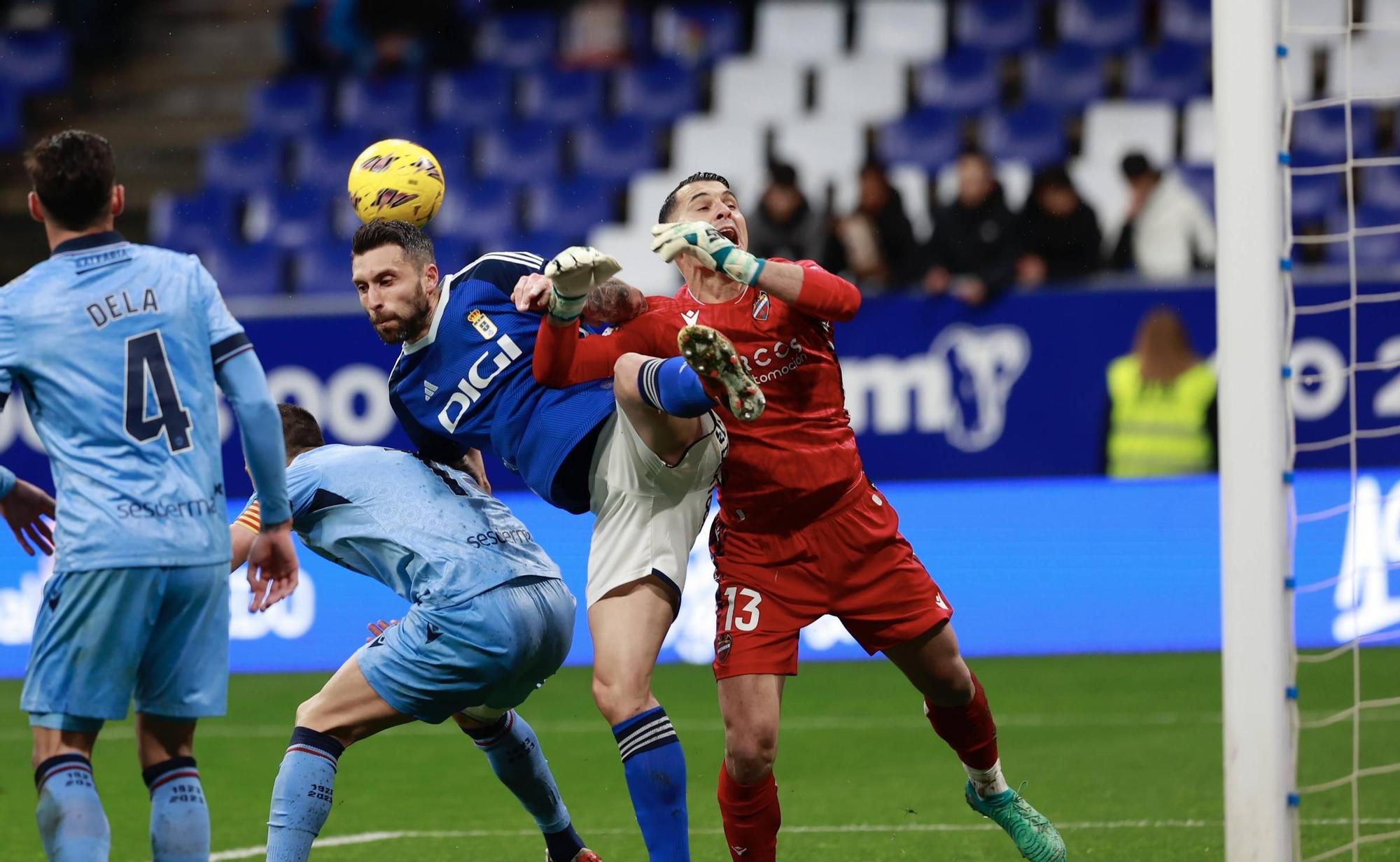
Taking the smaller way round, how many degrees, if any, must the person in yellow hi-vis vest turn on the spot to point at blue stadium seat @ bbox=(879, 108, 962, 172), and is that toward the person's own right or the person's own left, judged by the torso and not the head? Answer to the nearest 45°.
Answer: approximately 45° to the person's own left

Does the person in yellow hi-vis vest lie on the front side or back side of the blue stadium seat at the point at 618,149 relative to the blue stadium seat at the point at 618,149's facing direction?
on the front side

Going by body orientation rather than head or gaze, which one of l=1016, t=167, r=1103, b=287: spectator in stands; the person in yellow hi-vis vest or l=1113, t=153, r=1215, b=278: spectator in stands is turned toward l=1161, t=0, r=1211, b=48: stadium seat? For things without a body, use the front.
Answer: the person in yellow hi-vis vest

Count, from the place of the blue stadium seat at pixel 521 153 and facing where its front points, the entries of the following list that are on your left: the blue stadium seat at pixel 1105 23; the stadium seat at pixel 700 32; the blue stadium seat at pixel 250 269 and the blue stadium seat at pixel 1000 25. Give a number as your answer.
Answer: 3

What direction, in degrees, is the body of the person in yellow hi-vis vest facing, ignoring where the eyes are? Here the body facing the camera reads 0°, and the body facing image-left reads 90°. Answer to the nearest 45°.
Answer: approximately 180°

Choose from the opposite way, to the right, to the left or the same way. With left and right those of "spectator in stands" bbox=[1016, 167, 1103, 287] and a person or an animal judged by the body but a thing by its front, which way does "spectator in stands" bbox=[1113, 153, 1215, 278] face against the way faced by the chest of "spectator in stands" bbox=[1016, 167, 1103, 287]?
to the right

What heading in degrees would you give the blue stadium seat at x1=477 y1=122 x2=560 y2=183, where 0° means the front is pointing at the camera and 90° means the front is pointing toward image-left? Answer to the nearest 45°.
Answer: approximately 0°

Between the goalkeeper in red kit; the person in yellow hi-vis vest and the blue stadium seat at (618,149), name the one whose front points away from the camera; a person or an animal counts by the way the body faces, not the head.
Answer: the person in yellow hi-vis vest

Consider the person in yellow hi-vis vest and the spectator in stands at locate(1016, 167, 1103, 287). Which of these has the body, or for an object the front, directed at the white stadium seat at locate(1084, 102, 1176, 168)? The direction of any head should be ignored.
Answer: the person in yellow hi-vis vest

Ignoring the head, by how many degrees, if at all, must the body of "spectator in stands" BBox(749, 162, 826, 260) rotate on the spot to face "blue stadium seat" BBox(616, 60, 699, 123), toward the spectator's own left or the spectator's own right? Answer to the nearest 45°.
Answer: approximately 180°
